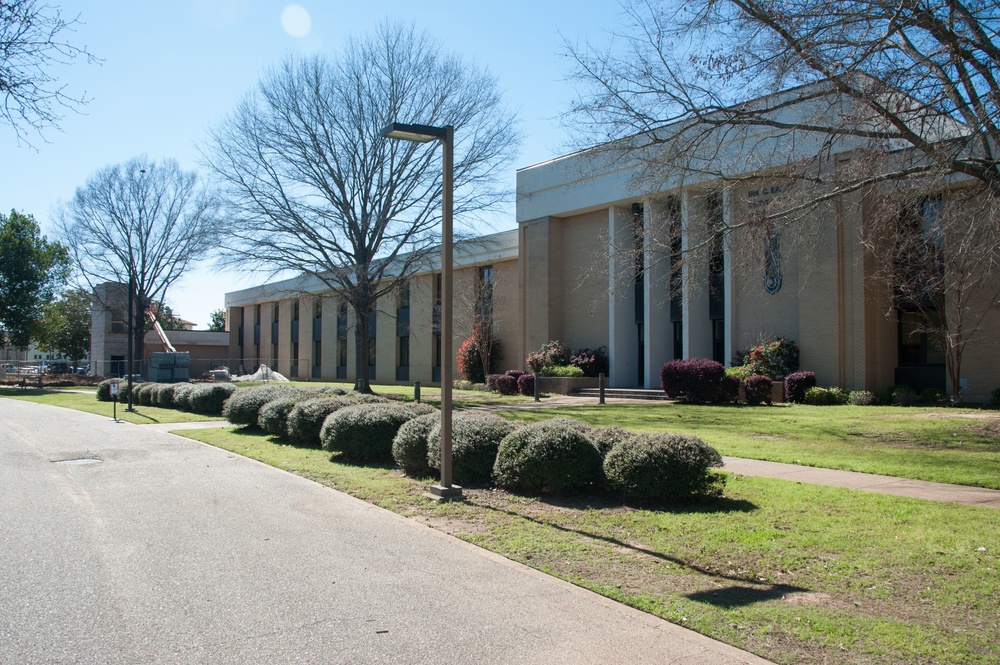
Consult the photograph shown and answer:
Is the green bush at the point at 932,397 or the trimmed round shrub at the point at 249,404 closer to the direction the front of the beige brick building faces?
the trimmed round shrub

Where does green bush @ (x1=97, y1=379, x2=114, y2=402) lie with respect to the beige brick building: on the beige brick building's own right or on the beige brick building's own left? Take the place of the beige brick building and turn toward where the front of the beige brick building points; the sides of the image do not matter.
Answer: on the beige brick building's own right

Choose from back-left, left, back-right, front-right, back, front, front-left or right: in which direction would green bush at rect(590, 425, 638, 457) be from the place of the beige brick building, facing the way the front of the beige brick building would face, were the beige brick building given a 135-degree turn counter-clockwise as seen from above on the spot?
right

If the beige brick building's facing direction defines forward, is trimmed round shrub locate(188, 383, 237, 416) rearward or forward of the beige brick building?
forward

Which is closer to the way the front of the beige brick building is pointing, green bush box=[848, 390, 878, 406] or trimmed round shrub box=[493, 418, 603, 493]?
the trimmed round shrub

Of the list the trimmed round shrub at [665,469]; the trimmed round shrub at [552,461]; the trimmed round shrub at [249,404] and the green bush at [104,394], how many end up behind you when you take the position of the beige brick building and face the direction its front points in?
0

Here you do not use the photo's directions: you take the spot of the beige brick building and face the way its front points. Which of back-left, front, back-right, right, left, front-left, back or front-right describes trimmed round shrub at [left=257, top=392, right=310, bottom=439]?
front

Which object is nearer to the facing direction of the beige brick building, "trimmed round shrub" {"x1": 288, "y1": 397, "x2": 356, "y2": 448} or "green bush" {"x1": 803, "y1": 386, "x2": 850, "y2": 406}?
the trimmed round shrub

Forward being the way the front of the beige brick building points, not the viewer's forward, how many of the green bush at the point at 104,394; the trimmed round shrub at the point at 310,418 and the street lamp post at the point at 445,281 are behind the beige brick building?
0

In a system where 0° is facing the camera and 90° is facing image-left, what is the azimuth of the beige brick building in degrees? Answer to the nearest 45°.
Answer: approximately 45°

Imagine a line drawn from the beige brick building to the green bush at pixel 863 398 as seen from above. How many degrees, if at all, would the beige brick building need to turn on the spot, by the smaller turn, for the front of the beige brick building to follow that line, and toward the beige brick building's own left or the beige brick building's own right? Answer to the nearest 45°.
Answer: approximately 90° to the beige brick building's own left

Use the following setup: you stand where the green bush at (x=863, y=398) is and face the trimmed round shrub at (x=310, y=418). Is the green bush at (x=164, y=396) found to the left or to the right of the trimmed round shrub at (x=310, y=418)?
right

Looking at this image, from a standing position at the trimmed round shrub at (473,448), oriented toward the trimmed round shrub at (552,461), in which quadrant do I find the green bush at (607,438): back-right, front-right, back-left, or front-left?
front-left

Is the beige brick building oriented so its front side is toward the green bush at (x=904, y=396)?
no

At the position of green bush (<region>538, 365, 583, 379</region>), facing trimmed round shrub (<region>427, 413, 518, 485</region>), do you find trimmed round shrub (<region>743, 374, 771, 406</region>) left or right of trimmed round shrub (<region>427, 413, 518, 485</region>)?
left
